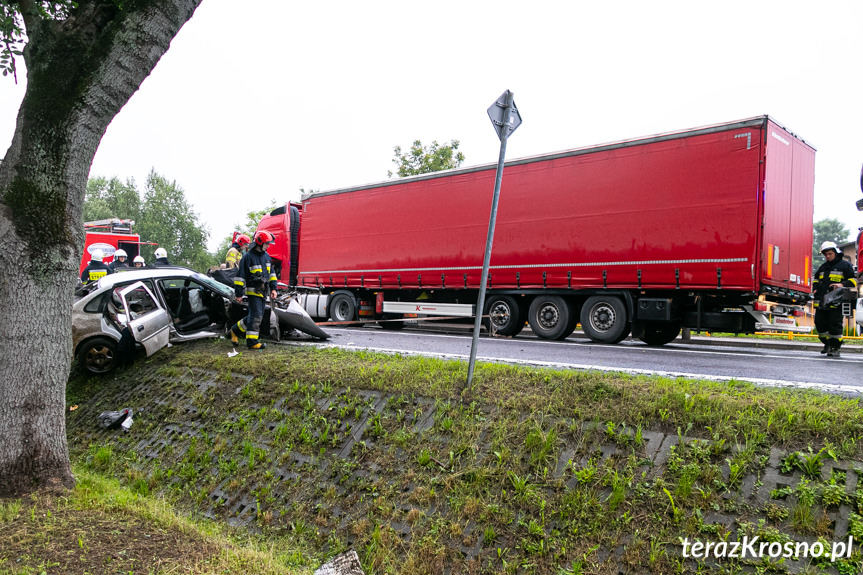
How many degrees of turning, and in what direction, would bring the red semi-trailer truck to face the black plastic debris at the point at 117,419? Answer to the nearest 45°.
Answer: approximately 90° to its left

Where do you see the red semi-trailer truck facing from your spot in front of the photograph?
facing away from the viewer and to the left of the viewer

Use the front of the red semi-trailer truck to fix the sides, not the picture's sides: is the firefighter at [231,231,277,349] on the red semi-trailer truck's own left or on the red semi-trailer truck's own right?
on the red semi-trailer truck's own left

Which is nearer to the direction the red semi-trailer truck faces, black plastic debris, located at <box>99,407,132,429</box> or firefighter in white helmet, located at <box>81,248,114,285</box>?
the firefighter in white helmet

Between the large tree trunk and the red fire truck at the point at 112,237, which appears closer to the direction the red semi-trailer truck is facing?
the red fire truck

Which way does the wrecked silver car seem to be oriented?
to the viewer's right

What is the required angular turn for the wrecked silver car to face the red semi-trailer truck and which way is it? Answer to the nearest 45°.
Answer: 0° — it already faces it

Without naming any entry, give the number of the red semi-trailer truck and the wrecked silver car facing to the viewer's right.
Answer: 1

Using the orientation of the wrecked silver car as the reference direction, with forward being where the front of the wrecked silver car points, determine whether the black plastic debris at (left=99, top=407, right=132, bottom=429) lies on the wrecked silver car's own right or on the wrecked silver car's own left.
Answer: on the wrecked silver car's own right

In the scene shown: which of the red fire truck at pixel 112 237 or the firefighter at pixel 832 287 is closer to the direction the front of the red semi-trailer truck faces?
the red fire truck

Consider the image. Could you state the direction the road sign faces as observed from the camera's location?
facing away from the viewer and to the left of the viewer

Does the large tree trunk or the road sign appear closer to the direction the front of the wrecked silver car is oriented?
the road sign
